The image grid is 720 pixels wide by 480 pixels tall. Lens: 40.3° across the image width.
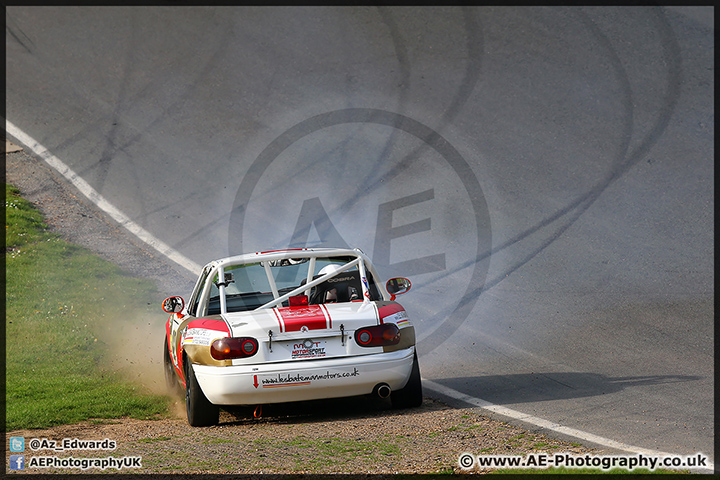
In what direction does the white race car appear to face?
away from the camera
